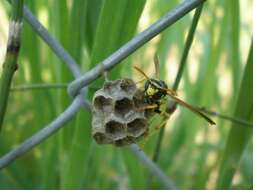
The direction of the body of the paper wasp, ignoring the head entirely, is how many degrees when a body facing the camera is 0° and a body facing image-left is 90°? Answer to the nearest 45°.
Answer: approximately 45°
